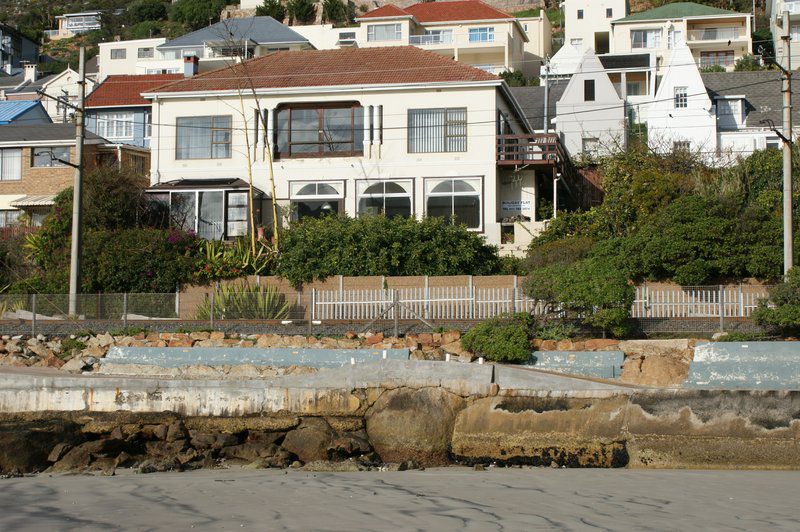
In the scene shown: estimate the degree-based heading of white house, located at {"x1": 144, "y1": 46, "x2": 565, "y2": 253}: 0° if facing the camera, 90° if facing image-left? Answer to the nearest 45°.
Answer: approximately 0°

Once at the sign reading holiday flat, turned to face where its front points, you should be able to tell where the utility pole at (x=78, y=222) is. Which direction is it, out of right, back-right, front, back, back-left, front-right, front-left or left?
front-right

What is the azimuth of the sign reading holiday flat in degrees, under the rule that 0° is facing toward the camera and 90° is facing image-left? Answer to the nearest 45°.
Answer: approximately 0°

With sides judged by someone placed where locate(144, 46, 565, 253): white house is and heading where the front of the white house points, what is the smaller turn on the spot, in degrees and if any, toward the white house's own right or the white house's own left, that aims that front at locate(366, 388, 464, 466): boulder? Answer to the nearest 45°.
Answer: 0° — it already faces it

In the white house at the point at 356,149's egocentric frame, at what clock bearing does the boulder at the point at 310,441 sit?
The boulder is roughly at 12 o'clock from the white house.

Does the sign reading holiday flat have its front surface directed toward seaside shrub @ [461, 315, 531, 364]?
yes

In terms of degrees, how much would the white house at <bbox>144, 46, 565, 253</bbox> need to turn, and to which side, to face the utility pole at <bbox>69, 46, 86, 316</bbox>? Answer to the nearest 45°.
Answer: approximately 45° to its right

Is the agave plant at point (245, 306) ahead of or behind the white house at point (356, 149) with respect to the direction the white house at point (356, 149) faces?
ahead
